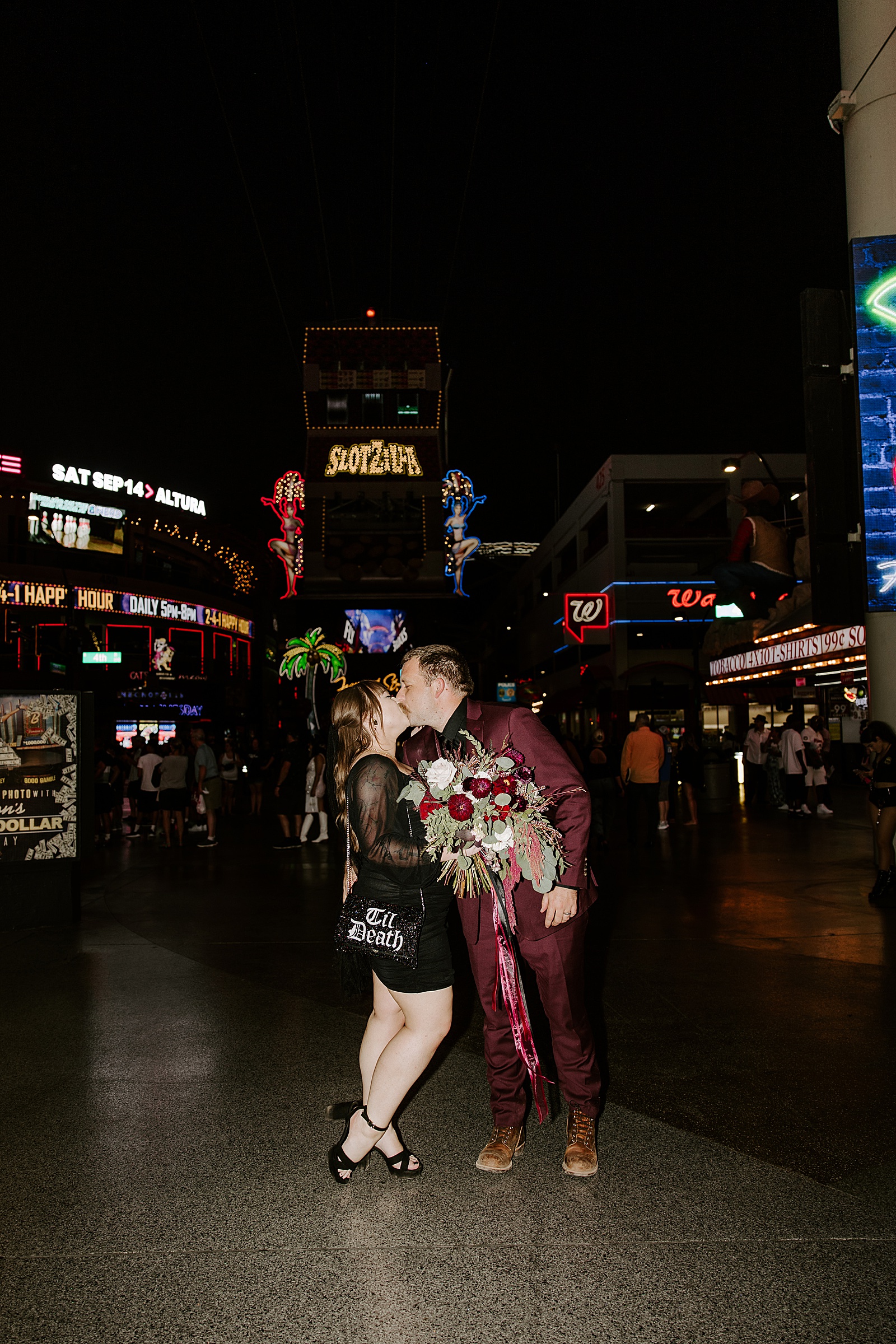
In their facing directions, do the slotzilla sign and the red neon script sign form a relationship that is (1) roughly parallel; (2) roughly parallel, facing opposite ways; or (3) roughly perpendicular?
roughly parallel

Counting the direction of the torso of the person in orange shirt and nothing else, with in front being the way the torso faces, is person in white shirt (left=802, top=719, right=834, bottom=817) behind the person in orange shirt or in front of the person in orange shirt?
in front

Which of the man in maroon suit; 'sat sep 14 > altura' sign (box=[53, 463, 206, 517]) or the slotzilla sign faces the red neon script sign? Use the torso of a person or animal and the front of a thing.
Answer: the 'sat sep 14 > altura' sign

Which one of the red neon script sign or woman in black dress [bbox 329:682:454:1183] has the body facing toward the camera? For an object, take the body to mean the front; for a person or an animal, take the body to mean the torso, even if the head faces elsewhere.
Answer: the red neon script sign

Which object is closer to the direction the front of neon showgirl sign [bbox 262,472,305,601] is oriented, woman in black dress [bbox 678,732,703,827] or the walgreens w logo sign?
the woman in black dress

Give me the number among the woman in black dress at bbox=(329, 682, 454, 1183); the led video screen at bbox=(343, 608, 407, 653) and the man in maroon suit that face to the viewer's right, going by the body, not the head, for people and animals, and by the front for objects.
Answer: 1

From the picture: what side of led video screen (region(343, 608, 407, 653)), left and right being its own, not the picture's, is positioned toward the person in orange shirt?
front

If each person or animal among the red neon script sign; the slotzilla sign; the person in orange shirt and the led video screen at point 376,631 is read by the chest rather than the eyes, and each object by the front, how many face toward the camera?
3

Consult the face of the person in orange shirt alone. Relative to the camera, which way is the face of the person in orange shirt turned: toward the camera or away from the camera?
away from the camera

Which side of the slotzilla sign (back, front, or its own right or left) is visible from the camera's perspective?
front

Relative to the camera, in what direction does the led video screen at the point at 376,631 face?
facing the viewer

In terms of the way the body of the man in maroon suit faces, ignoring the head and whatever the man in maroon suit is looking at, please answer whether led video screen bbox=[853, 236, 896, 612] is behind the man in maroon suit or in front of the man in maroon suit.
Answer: behind

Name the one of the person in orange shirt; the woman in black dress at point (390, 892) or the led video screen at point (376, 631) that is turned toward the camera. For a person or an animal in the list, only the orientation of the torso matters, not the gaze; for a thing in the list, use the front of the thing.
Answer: the led video screen

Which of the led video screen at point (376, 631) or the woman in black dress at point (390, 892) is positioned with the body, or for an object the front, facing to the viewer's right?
the woman in black dress

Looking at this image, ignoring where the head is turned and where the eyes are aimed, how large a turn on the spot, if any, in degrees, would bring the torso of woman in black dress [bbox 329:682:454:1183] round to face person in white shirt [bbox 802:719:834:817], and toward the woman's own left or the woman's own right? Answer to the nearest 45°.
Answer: approximately 45° to the woman's own left

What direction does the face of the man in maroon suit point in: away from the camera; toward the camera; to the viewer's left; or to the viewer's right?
to the viewer's left

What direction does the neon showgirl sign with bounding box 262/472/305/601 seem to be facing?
toward the camera
